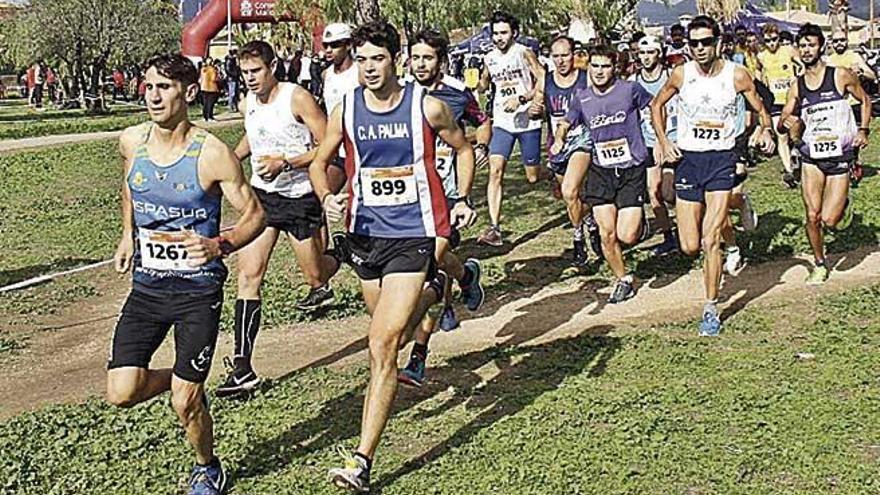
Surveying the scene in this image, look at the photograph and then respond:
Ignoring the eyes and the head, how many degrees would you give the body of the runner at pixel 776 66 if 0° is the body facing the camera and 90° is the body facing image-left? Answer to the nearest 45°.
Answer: approximately 0°

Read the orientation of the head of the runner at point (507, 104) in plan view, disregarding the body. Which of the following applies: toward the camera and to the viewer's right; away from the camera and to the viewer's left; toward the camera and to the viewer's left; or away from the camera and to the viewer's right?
toward the camera and to the viewer's left

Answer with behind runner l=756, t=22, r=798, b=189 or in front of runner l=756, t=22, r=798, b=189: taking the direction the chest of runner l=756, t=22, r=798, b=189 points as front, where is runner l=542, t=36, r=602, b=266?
in front

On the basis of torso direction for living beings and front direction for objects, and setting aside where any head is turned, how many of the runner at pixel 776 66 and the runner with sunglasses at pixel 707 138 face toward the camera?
2

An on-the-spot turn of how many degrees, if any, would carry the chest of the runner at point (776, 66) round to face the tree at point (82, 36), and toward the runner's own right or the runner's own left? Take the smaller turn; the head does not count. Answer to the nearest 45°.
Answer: approximately 135° to the runner's own right

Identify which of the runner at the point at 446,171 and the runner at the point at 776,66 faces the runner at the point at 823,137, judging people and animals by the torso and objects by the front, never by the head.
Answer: the runner at the point at 776,66

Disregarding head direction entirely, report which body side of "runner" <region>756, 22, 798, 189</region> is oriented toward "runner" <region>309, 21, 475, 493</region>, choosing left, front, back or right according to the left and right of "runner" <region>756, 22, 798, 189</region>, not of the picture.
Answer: front

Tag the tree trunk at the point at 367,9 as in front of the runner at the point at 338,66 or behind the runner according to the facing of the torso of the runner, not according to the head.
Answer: behind

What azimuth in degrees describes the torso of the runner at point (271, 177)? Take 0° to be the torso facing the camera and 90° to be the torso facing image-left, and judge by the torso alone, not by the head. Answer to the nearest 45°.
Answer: approximately 45°

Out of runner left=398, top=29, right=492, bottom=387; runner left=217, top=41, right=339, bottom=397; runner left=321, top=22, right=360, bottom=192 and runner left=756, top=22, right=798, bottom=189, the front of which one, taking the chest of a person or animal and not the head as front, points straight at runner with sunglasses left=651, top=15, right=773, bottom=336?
runner left=756, top=22, right=798, bottom=189

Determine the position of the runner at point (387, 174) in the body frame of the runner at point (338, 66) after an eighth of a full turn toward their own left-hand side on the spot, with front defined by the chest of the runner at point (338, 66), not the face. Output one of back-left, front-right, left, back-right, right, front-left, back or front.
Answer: front
